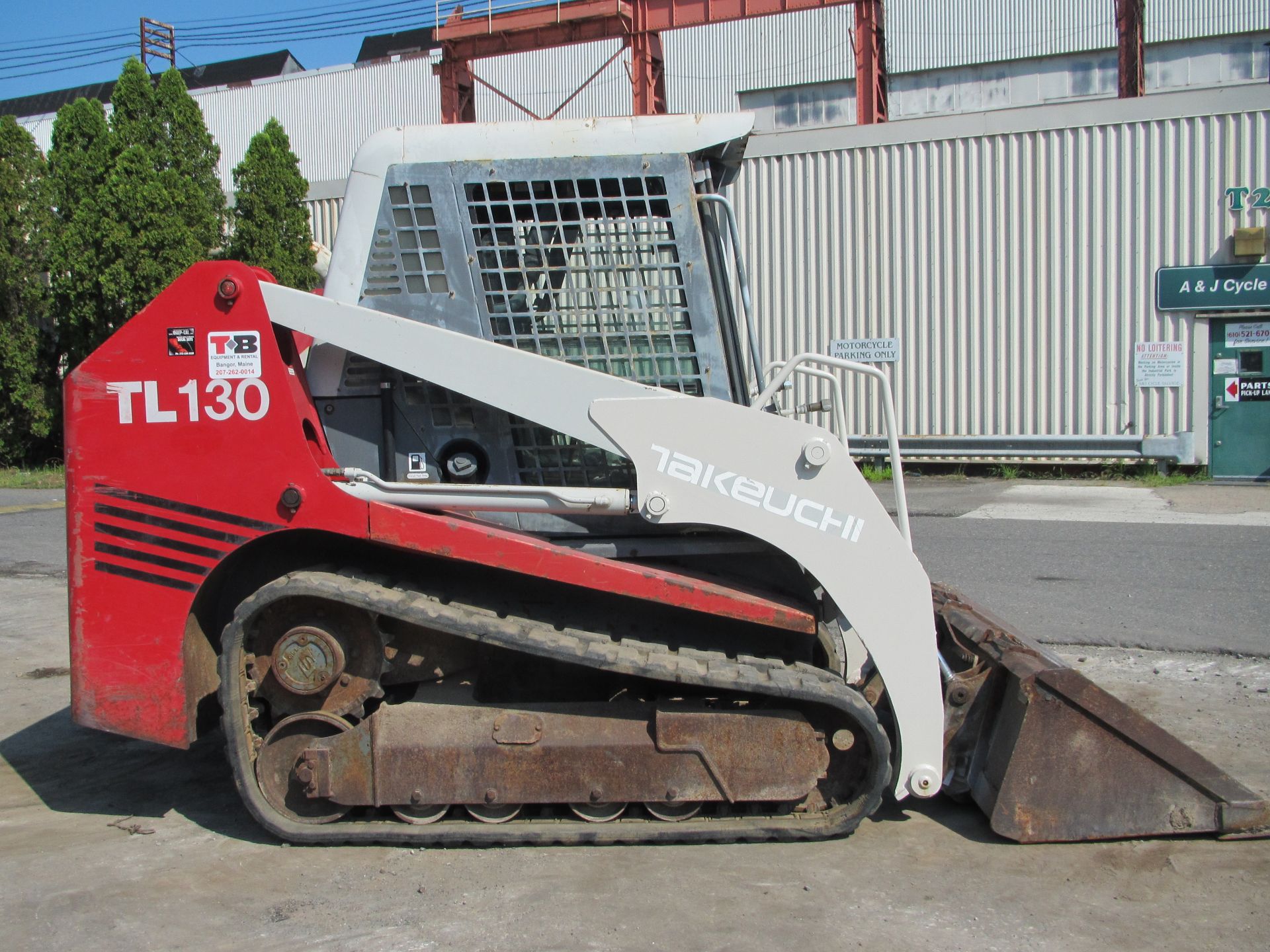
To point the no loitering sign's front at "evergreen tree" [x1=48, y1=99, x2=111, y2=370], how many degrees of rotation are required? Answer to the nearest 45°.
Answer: approximately 90° to its right

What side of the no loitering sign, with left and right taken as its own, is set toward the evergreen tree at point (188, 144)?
right

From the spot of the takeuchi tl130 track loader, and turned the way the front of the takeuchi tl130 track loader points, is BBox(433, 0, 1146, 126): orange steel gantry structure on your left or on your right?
on your left

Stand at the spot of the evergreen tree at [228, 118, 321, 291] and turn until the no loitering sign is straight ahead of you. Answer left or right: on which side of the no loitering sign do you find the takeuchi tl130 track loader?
right

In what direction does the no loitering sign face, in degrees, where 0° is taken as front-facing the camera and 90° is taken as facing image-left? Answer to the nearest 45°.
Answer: approximately 0°

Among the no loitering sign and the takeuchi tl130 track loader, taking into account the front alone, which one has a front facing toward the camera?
the no loitering sign

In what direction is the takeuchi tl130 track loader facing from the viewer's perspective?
to the viewer's right

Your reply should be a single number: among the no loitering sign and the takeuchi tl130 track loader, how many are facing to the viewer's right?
1

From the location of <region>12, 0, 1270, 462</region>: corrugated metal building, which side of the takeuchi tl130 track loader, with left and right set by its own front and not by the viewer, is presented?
left

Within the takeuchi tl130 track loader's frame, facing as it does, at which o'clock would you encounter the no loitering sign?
The no loitering sign is roughly at 10 o'clock from the takeuchi tl130 track loader.

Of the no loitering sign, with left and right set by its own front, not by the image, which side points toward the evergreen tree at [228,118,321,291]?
right

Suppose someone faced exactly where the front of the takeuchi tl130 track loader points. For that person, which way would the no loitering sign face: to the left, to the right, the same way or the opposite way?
to the right
